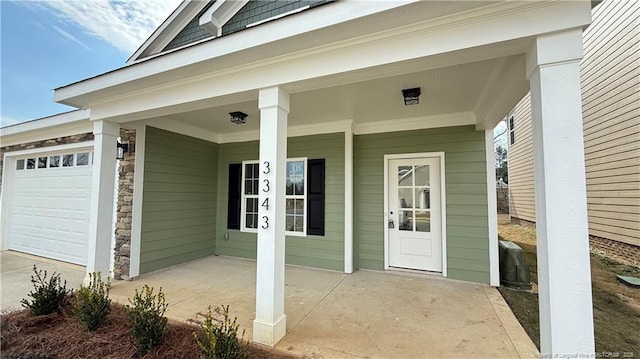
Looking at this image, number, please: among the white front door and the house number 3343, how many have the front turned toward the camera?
2

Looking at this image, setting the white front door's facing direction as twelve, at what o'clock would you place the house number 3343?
The house number 3343 is roughly at 1 o'clock from the white front door.

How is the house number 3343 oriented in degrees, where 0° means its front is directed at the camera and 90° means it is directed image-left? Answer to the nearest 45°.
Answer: approximately 0°

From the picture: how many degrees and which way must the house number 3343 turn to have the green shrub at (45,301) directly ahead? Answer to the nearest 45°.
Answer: approximately 90° to its right

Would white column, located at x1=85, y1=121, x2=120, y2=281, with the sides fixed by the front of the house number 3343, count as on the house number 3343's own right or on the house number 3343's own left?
on the house number 3343's own right

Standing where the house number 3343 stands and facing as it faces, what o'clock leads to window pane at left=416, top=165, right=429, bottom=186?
The window pane is roughly at 8 o'clock from the house number 3343.

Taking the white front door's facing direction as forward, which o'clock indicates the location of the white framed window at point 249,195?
The white framed window is roughly at 3 o'clock from the white front door.

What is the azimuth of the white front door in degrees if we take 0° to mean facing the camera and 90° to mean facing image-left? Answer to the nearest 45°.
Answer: approximately 0°

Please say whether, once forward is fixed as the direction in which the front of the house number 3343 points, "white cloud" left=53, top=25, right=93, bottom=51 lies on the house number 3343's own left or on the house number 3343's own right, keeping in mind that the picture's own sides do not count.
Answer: on the house number 3343's own right

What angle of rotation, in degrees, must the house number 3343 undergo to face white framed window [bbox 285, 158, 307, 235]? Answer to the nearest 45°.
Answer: approximately 180°
